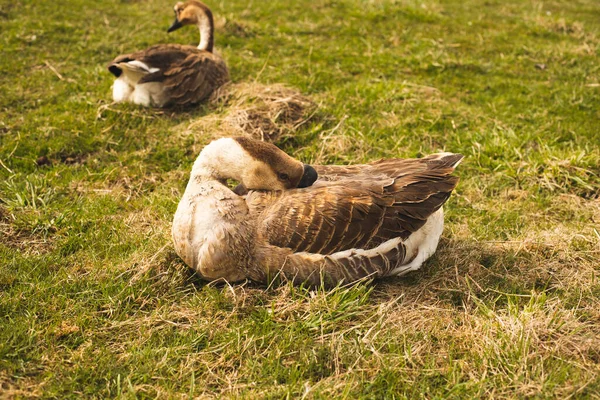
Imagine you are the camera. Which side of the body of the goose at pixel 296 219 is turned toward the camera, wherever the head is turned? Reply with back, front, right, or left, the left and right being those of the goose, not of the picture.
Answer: left

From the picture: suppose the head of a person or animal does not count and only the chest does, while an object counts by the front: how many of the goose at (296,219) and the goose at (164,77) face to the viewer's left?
1

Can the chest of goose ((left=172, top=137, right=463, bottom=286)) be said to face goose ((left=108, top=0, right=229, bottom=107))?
no

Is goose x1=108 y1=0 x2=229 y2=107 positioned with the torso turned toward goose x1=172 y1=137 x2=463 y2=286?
no

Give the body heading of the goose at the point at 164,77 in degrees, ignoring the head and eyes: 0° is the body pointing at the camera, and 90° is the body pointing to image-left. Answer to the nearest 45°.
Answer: approximately 225°

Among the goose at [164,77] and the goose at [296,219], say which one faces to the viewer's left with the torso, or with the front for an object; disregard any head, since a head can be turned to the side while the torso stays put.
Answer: the goose at [296,219]
